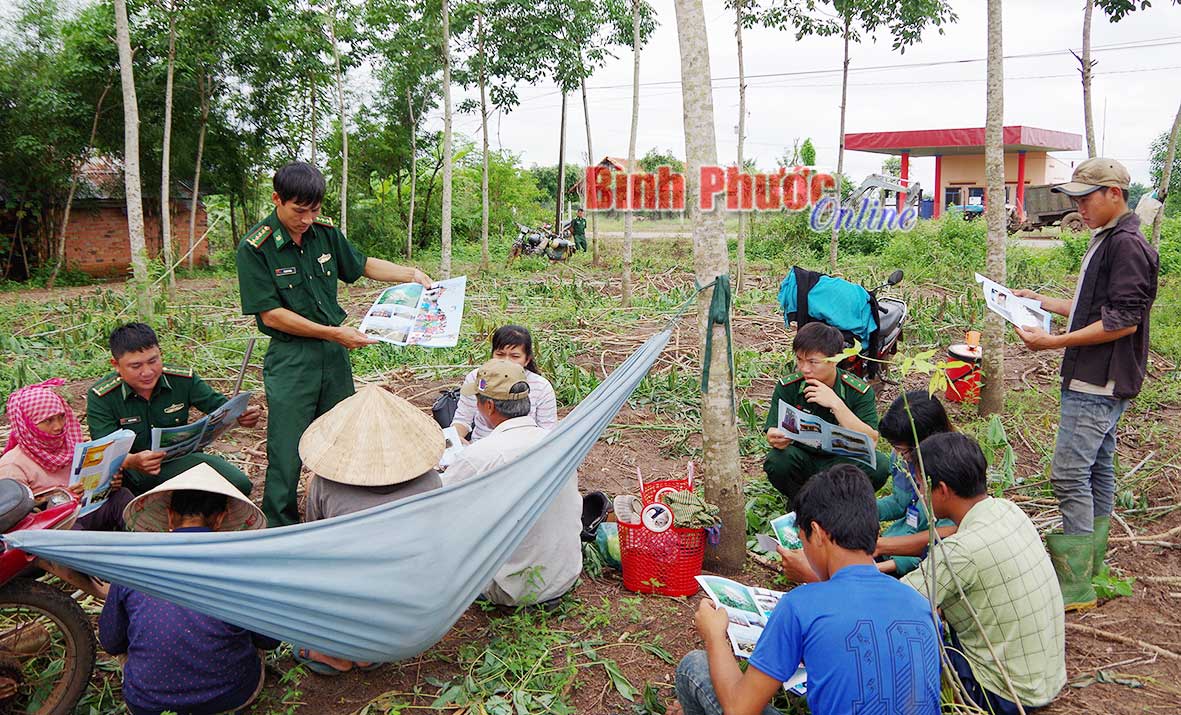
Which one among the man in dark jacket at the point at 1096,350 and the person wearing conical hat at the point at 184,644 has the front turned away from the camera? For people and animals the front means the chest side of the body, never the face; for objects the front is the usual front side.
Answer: the person wearing conical hat

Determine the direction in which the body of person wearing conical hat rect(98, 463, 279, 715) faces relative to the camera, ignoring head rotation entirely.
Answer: away from the camera

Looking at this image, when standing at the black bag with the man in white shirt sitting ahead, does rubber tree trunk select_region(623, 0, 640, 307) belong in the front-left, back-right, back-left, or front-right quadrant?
back-left

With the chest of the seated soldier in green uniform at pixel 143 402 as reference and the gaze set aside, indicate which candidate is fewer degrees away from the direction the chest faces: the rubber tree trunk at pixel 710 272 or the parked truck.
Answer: the rubber tree trunk

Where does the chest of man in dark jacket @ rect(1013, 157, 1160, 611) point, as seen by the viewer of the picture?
to the viewer's left

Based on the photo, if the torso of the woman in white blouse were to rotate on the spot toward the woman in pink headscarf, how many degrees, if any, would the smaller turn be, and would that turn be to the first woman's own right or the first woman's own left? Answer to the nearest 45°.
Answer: approximately 45° to the first woman's own right

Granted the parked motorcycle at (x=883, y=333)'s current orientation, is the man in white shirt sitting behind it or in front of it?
behind

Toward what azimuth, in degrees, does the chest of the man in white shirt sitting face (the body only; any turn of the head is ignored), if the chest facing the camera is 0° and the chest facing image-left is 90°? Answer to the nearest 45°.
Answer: approximately 135°

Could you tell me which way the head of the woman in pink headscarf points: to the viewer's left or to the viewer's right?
to the viewer's right

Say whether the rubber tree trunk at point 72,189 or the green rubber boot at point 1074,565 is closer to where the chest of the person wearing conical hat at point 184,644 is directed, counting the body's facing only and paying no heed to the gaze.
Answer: the rubber tree trunk
